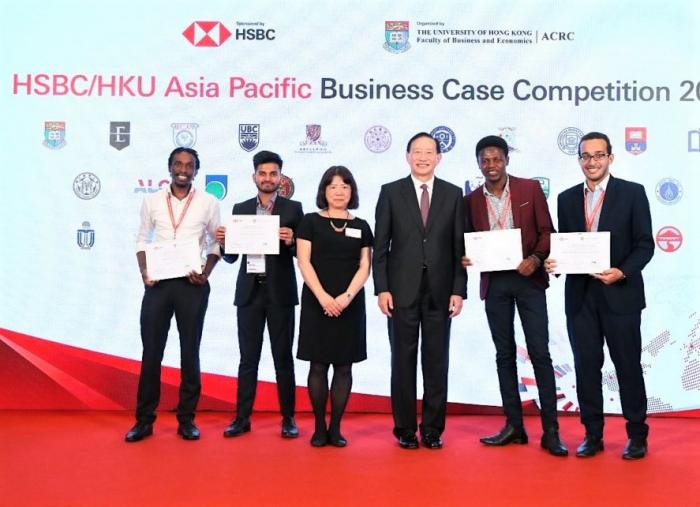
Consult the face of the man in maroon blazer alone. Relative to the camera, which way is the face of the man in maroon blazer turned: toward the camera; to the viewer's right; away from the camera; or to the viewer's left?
toward the camera

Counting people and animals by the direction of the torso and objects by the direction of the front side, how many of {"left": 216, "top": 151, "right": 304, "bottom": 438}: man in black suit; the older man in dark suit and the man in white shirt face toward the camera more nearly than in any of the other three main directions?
3

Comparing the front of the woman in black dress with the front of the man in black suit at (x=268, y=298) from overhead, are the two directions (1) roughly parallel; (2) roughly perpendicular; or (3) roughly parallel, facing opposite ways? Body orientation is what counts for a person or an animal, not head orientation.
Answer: roughly parallel

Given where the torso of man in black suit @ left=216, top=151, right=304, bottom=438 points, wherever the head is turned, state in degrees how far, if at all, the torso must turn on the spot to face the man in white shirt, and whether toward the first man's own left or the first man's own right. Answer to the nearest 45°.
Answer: approximately 90° to the first man's own right

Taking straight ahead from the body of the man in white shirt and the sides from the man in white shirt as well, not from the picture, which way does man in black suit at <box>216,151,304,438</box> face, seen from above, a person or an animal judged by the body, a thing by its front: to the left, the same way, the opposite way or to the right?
the same way

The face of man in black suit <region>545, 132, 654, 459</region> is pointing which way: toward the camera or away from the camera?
toward the camera

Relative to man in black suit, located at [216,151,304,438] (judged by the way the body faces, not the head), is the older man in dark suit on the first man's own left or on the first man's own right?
on the first man's own left

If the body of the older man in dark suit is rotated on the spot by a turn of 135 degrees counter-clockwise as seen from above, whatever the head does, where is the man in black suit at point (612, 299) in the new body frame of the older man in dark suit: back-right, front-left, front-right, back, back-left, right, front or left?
front-right

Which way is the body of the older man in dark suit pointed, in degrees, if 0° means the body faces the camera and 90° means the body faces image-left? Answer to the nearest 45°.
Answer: approximately 0°

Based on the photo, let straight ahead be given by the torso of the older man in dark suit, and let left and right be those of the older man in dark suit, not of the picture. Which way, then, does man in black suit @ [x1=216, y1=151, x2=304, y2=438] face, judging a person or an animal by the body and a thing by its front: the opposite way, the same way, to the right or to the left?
the same way

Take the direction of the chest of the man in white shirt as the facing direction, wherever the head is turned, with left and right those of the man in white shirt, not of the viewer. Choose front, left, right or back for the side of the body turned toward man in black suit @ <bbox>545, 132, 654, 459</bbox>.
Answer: left

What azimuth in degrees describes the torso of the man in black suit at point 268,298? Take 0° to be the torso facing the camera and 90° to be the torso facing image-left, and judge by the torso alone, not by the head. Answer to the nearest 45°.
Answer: approximately 0°

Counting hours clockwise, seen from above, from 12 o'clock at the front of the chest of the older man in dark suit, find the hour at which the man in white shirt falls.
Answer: The man in white shirt is roughly at 3 o'clock from the older man in dark suit.

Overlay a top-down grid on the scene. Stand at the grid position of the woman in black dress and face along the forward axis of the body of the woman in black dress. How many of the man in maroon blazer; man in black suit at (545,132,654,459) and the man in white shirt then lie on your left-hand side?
2

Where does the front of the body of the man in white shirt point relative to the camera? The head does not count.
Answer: toward the camera
